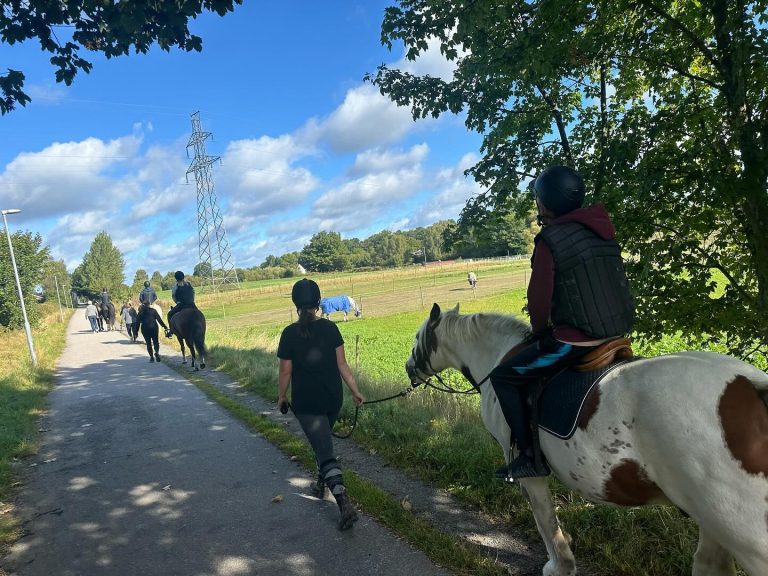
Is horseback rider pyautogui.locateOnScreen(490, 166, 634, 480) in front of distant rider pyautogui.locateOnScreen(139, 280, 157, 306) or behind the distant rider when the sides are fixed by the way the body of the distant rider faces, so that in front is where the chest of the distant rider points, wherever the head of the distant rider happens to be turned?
behind

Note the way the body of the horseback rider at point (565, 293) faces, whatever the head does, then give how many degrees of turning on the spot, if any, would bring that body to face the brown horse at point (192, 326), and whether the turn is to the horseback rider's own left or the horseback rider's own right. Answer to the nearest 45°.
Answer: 0° — they already face it

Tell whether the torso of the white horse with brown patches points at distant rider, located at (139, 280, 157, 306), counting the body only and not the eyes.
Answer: yes

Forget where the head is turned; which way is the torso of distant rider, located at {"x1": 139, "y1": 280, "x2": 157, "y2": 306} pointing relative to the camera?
away from the camera

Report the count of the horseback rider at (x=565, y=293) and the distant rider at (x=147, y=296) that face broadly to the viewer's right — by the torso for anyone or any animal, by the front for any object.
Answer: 0

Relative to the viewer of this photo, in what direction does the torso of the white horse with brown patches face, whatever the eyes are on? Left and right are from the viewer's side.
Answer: facing away from the viewer and to the left of the viewer

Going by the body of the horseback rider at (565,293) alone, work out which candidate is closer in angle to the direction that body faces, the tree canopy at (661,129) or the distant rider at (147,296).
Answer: the distant rider

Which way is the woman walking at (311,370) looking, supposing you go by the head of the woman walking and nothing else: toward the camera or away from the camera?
away from the camera

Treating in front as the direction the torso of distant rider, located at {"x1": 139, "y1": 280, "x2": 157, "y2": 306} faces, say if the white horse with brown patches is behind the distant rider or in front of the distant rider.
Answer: behind

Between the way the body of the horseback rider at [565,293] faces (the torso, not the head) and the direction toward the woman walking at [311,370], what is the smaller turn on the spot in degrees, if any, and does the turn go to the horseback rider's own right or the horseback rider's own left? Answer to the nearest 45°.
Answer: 0° — they already face them

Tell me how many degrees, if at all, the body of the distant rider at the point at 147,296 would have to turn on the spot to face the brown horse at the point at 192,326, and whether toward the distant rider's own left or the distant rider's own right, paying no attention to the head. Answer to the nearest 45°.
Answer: approximately 180°

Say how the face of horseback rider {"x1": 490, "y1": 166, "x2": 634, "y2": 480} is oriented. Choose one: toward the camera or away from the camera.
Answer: away from the camera

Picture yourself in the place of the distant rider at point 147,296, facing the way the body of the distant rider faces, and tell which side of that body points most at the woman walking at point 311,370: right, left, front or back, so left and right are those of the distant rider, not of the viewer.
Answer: back

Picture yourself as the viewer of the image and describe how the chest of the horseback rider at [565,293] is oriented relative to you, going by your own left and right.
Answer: facing away from the viewer and to the left of the viewer
